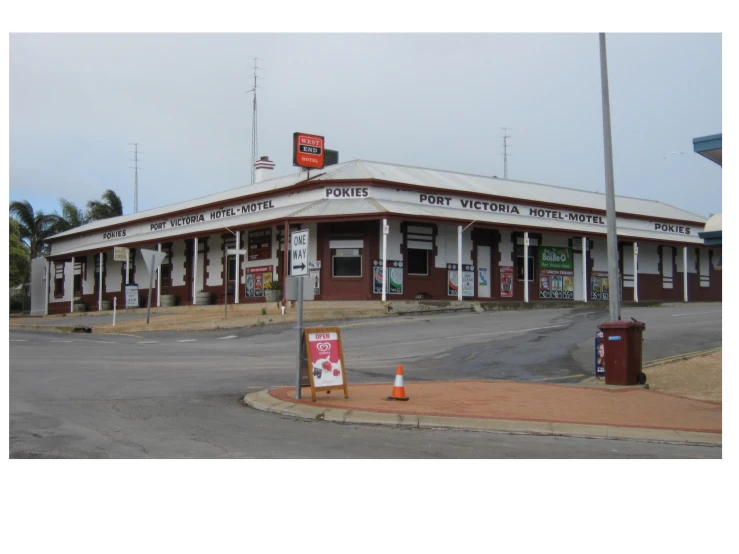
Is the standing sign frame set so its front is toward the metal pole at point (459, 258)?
no

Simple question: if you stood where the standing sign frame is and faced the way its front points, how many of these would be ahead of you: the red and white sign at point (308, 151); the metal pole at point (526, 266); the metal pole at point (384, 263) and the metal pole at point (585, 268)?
0

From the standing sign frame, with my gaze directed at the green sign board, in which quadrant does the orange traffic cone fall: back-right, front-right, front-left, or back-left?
front-right

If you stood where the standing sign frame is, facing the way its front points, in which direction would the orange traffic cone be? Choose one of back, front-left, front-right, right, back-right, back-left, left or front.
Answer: left

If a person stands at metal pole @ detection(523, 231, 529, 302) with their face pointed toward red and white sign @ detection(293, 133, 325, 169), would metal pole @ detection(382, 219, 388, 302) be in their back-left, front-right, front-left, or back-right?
front-left

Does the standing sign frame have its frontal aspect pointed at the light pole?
no

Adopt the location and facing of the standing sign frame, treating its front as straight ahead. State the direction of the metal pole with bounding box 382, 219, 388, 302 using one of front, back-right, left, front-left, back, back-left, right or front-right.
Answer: back

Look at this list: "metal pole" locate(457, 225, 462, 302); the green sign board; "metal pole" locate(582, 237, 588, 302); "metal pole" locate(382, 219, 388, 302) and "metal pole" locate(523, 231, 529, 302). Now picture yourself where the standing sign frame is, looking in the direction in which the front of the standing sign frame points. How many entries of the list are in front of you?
0

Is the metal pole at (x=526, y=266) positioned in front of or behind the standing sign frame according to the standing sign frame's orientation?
behind

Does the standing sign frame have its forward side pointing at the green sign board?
no

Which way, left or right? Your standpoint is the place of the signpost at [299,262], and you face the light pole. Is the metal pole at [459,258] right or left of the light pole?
left

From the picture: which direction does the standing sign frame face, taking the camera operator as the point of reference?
facing the viewer

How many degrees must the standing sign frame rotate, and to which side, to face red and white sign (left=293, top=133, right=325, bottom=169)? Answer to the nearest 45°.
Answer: approximately 180°

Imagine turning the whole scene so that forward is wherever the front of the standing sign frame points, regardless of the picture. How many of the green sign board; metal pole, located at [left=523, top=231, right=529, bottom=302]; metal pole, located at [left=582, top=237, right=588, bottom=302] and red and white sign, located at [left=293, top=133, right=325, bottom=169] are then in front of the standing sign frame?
0
